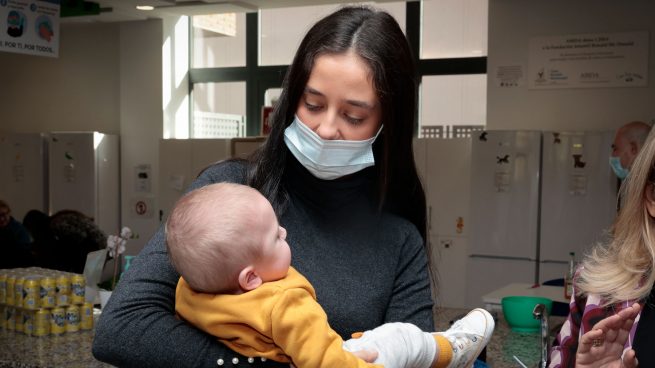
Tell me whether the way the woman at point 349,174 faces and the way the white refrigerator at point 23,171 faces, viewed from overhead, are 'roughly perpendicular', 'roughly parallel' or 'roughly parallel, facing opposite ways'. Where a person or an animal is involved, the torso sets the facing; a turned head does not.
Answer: roughly parallel

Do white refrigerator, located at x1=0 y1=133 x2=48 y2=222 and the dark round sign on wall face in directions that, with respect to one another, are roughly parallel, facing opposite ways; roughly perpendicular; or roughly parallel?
roughly parallel

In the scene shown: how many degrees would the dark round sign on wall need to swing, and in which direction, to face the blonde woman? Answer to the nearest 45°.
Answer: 0° — it already faces them

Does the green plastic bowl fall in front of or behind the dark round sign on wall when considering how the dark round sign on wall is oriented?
in front

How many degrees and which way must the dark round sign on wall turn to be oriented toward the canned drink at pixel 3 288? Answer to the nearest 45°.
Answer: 0° — it already faces it

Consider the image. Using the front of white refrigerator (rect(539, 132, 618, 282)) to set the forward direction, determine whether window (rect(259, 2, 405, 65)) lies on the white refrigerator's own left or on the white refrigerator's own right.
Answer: on the white refrigerator's own right

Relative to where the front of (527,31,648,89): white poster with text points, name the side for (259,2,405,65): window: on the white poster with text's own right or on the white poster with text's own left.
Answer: on the white poster with text's own right

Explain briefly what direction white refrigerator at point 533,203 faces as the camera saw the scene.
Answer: facing the viewer

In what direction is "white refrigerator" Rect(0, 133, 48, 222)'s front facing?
toward the camera

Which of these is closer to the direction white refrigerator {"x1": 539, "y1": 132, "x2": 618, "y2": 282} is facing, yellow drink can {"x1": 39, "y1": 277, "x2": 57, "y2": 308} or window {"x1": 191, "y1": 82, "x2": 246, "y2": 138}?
the yellow drink can

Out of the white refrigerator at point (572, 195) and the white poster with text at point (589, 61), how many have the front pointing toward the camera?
2

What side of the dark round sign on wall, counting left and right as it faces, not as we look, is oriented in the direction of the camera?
front

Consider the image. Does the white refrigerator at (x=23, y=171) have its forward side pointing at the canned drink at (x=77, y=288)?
yes

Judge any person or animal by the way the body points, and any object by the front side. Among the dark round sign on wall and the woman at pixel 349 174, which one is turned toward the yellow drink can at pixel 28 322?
the dark round sign on wall

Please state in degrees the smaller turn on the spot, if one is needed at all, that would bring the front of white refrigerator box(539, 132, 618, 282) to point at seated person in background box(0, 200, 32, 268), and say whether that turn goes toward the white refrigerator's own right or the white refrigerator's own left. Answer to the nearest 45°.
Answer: approximately 45° to the white refrigerator's own right
